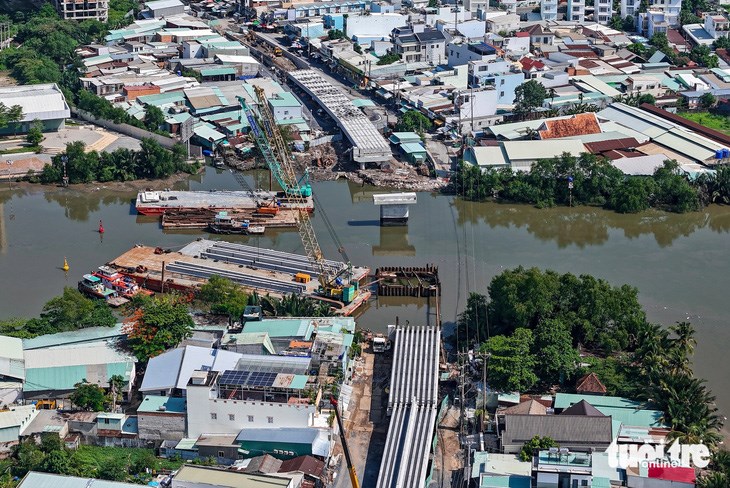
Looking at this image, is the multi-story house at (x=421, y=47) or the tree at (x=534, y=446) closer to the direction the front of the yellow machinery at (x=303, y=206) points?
the multi-story house

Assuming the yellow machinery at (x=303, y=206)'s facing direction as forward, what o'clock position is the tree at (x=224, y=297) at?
The tree is roughly at 8 o'clock from the yellow machinery.

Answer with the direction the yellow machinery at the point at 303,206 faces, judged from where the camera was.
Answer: facing away from the viewer and to the left of the viewer

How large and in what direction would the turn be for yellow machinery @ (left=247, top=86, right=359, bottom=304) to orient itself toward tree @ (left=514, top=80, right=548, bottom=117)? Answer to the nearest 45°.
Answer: approximately 90° to its right

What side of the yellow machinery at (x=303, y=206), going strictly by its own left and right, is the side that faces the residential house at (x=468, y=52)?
right

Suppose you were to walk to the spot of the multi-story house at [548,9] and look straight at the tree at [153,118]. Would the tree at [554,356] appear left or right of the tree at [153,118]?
left

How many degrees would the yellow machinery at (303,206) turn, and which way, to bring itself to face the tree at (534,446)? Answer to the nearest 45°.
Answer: approximately 135° to its left
